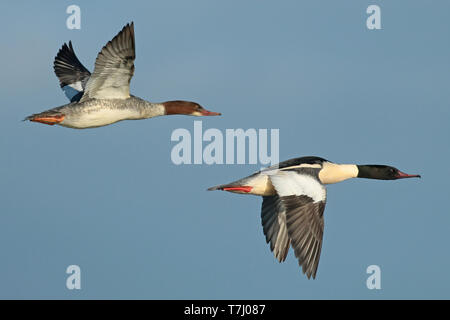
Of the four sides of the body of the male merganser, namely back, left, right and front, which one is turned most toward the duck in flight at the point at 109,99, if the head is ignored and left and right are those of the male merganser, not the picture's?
back

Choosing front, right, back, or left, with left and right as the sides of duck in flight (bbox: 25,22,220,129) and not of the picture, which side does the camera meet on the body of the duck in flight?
right

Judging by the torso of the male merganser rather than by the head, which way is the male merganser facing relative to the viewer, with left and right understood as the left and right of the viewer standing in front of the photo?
facing to the right of the viewer

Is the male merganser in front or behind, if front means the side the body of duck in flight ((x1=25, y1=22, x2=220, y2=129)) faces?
in front

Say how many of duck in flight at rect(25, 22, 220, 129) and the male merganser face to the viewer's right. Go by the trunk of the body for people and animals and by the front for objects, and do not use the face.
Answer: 2
